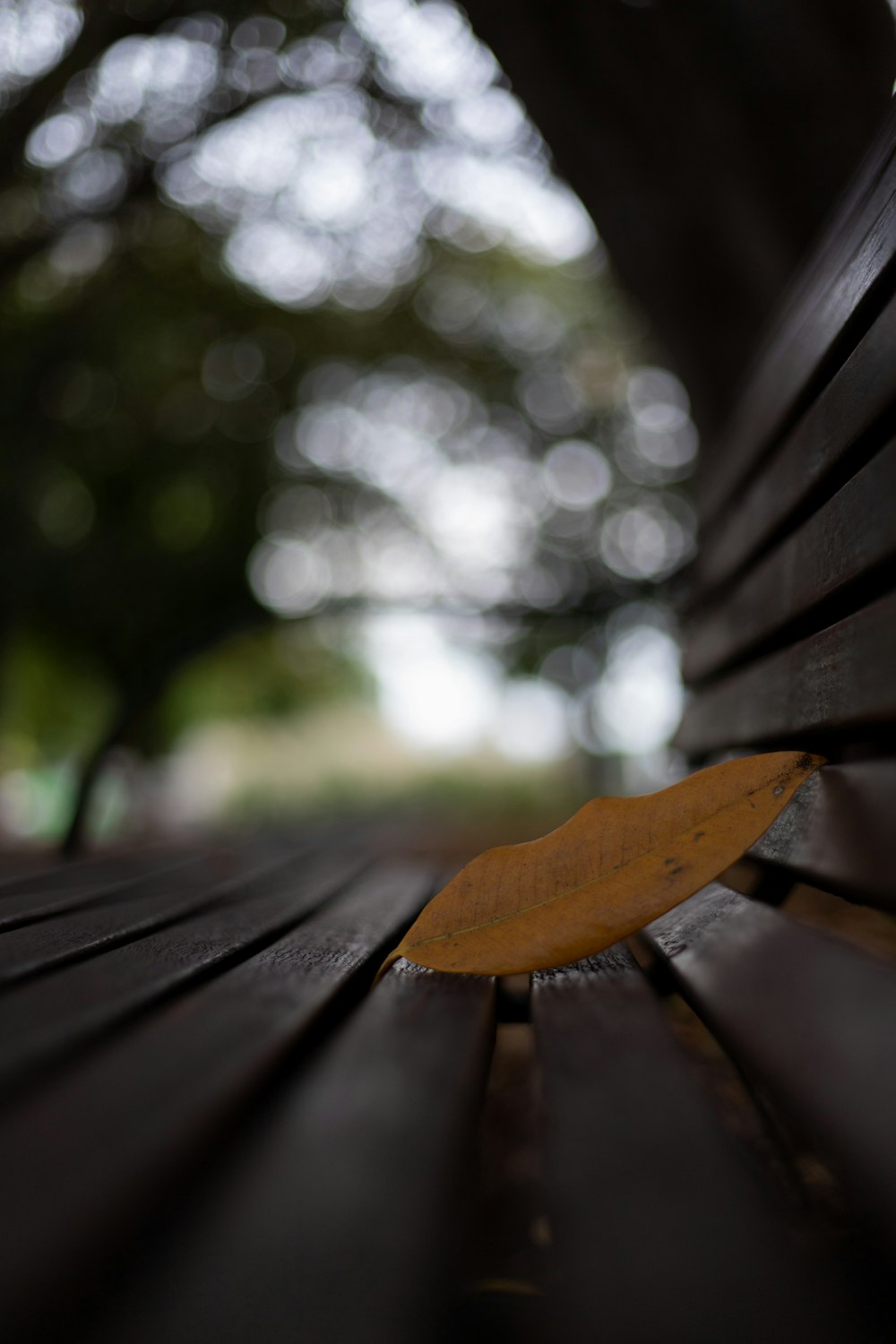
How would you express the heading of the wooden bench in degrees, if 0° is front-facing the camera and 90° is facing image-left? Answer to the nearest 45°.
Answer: approximately 90°

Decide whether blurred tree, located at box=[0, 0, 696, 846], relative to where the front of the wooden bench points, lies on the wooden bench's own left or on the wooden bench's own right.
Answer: on the wooden bench's own right
